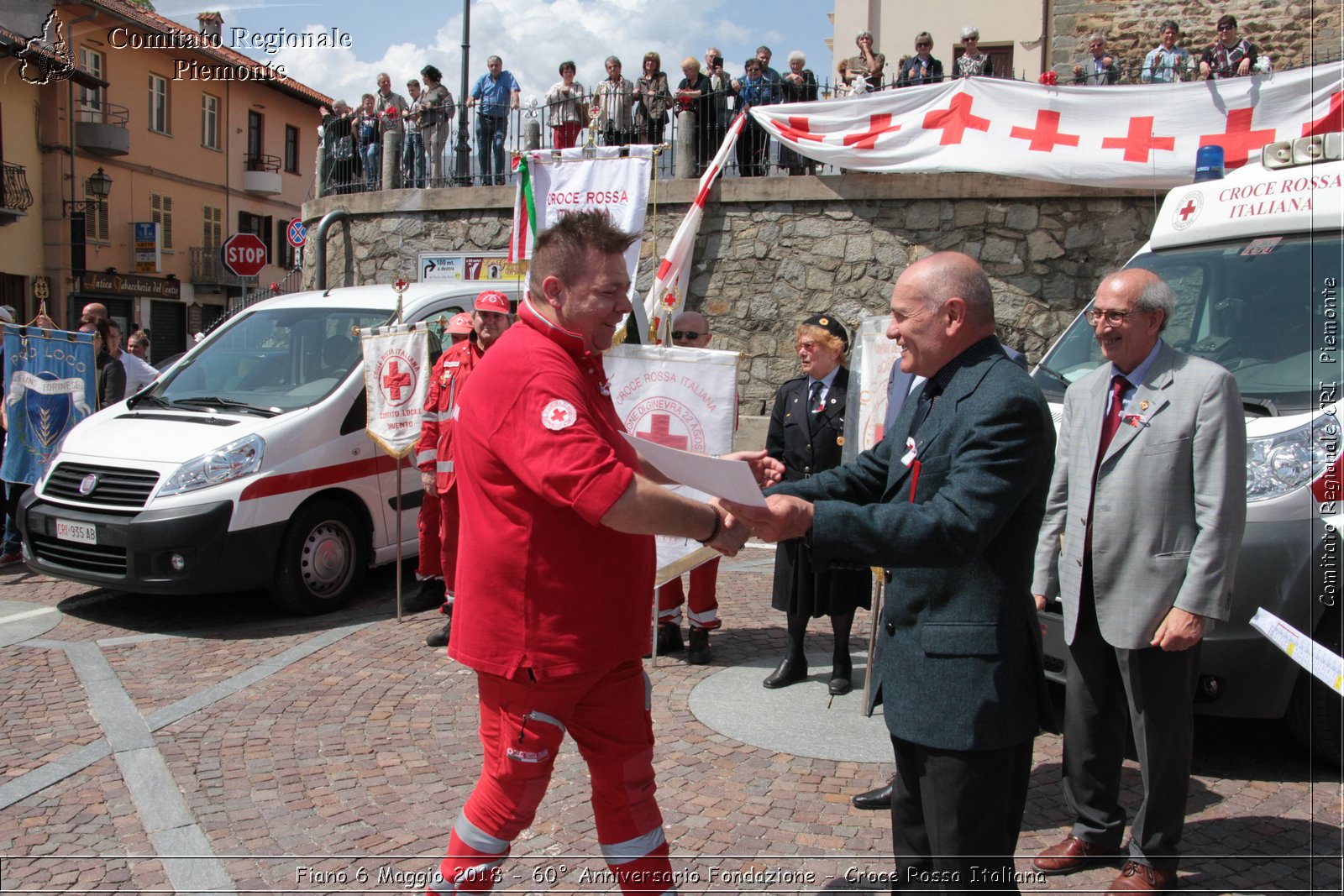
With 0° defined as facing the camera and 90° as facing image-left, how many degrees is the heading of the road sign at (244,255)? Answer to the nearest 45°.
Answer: approximately 0°

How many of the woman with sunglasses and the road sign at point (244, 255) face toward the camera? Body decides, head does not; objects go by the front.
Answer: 2

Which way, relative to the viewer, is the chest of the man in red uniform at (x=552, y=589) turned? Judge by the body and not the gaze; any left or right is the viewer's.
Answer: facing to the right of the viewer

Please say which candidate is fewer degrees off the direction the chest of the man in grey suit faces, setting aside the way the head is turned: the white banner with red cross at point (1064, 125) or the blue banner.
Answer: the blue banner

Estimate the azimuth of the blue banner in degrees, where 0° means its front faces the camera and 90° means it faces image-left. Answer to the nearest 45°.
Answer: approximately 0°

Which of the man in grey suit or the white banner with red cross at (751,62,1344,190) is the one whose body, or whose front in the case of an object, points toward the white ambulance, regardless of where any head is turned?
the white banner with red cross

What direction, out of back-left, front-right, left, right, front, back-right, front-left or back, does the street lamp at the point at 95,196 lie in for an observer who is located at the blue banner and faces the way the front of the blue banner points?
back
